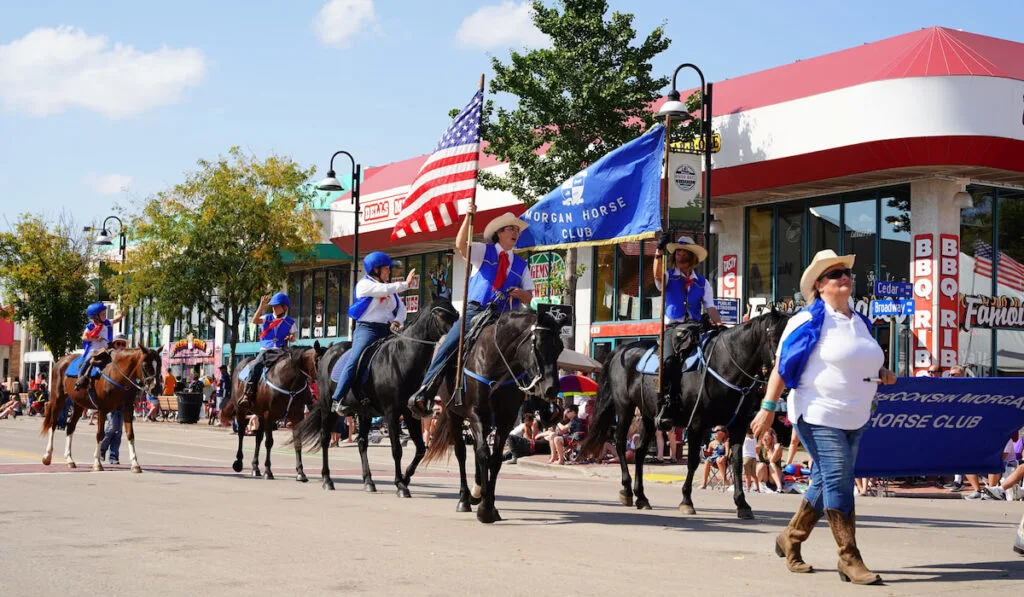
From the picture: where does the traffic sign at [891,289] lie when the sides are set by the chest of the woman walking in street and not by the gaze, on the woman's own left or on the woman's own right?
on the woman's own left

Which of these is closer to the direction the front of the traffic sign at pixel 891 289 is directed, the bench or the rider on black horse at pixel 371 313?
the rider on black horse

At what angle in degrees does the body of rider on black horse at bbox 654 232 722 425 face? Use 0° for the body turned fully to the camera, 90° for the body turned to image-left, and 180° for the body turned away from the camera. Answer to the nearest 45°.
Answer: approximately 315°

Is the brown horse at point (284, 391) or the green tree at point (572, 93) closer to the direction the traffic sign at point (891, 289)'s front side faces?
the brown horse

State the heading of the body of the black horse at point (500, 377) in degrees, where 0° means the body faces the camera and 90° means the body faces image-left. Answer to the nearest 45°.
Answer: approximately 315°

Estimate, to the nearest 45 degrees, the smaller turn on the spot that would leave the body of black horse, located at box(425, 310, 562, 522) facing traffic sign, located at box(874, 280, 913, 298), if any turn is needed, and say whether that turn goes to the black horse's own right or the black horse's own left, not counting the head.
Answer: approximately 90° to the black horse's own left

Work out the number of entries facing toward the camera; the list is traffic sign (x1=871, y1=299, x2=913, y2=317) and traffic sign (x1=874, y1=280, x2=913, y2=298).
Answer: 2

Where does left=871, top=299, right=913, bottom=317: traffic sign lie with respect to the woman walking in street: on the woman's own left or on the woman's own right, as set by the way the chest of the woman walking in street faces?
on the woman's own left

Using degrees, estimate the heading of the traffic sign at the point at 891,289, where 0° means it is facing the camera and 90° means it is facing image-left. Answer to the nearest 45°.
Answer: approximately 0°
